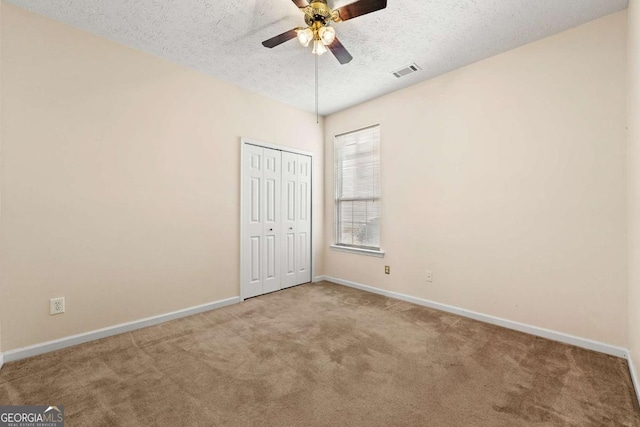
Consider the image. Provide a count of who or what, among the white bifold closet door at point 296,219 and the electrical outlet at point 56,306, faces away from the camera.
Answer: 0

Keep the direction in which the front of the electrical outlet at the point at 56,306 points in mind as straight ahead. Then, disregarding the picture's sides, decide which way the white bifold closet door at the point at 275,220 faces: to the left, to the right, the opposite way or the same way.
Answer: the same way

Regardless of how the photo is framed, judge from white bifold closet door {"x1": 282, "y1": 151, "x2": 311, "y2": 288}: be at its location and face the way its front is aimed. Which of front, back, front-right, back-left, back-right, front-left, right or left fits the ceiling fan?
front-right

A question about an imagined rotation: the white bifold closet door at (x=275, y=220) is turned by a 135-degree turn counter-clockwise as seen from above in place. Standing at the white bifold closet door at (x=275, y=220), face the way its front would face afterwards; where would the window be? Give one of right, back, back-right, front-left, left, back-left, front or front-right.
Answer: right

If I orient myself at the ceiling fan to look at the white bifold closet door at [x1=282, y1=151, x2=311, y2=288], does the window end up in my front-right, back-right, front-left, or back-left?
front-right

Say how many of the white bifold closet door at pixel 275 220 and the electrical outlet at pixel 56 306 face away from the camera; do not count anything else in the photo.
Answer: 0

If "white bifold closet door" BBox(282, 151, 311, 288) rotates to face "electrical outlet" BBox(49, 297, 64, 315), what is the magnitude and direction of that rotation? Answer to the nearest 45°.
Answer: approximately 90° to its right

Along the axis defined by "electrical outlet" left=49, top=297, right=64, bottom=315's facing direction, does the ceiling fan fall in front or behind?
in front

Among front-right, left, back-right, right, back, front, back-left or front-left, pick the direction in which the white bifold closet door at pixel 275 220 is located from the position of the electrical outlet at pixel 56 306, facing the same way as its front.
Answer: left

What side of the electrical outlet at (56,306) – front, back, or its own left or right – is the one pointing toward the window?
left

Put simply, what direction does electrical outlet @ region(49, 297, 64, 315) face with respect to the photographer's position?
facing the viewer

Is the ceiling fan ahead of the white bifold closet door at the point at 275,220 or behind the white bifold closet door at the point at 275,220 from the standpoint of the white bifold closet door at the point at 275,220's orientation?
ahead

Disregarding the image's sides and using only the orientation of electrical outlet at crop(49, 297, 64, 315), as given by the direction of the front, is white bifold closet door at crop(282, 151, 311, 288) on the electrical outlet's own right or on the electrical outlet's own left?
on the electrical outlet's own left

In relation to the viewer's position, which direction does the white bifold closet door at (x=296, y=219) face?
facing the viewer and to the right of the viewer

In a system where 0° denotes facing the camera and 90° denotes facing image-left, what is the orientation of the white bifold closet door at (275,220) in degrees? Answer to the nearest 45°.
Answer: approximately 315°

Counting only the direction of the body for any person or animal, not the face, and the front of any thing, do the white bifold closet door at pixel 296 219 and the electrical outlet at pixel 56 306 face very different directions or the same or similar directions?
same or similar directions
